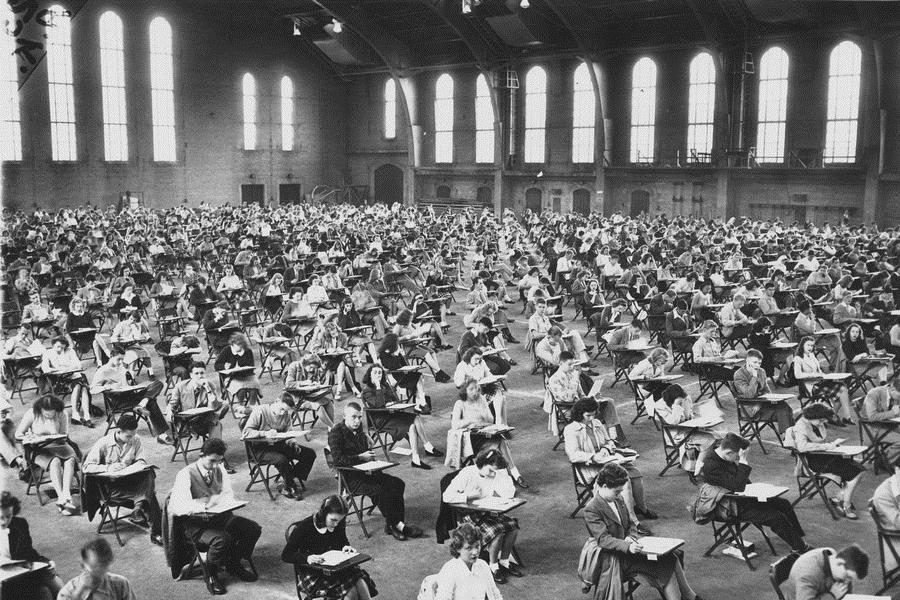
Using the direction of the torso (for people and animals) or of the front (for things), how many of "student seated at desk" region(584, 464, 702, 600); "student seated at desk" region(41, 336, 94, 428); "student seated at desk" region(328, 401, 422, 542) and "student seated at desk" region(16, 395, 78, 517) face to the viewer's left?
0

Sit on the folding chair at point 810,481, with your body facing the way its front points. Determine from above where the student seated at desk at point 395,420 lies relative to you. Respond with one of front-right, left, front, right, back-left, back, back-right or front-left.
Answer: back-right

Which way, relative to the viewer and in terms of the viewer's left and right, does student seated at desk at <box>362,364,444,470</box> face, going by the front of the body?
facing the viewer and to the right of the viewer

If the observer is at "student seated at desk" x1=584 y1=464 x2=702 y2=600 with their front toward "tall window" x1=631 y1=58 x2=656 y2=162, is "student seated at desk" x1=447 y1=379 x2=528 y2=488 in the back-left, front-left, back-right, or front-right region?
front-left

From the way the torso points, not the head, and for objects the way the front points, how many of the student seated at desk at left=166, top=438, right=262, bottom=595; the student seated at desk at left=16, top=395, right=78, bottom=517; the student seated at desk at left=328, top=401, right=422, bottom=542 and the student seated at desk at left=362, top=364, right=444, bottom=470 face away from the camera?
0

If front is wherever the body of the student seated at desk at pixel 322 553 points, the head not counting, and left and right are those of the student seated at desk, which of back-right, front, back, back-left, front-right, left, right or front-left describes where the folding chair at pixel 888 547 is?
front-left

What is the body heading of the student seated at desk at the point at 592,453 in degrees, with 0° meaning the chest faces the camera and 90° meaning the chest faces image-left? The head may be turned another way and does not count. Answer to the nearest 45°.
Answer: approximately 315°

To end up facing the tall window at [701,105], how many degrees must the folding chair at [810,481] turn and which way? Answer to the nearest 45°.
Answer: approximately 135° to its left

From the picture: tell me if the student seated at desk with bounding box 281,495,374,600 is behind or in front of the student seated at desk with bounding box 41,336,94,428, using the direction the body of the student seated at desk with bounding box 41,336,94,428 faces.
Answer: in front

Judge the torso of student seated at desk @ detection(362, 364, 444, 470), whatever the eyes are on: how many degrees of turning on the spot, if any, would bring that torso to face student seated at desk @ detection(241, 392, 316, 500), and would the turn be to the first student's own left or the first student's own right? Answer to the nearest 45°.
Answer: approximately 90° to the first student's own right

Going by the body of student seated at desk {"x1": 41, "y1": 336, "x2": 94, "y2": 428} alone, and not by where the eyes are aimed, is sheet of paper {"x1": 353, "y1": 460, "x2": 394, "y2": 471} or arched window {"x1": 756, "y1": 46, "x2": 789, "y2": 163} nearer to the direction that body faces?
the sheet of paper

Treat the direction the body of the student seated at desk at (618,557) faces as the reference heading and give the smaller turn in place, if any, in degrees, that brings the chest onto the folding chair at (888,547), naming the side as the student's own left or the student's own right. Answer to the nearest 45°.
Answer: approximately 90° to the student's own left

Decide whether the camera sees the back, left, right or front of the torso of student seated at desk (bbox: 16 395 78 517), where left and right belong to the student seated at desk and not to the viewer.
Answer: front

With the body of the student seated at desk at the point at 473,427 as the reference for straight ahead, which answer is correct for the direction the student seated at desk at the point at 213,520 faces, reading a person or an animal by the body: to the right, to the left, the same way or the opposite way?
the same way

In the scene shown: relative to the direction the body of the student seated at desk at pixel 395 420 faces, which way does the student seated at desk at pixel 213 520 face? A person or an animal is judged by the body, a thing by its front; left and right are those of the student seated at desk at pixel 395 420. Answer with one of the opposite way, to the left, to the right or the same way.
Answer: the same way

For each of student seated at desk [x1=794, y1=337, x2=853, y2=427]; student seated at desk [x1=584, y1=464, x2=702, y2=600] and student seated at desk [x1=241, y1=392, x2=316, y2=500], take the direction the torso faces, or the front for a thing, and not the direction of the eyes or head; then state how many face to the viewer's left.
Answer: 0

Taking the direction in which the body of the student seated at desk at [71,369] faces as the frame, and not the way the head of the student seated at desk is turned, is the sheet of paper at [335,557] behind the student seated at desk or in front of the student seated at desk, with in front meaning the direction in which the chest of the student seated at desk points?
in front

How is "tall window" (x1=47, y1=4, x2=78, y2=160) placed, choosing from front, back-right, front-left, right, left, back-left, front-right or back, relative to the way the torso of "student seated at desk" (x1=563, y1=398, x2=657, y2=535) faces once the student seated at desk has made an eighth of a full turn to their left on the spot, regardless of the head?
back-left

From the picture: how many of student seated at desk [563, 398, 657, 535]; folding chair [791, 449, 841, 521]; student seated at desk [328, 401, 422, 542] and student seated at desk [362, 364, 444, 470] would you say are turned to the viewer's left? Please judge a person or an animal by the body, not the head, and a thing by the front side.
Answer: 0

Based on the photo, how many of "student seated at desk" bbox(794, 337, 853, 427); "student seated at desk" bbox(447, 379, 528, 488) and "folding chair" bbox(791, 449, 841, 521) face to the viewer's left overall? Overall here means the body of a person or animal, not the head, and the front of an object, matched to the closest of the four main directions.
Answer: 0
